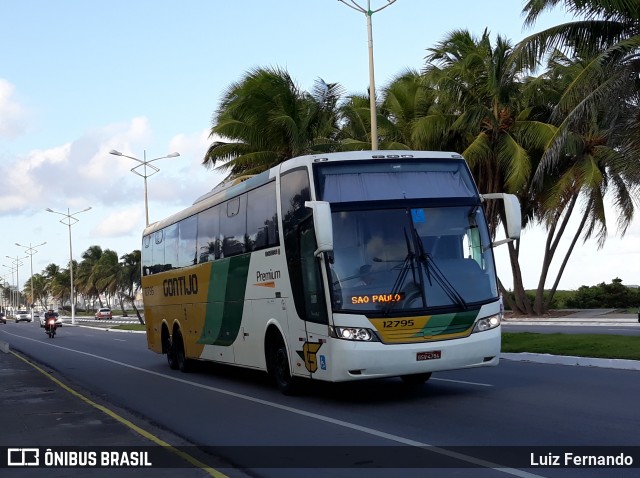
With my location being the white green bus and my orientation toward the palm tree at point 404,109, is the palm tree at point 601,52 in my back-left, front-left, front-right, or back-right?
front-right

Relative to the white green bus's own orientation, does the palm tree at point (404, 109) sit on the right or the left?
on its left

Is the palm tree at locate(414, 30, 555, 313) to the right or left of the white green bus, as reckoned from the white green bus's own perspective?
on its left

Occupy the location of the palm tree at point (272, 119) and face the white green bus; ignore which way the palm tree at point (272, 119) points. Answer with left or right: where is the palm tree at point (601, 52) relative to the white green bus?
left

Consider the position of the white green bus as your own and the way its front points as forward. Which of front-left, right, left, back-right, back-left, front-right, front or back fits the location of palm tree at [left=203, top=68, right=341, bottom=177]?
back-left

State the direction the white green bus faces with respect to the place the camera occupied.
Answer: facing the viewer and to the right of the viewer

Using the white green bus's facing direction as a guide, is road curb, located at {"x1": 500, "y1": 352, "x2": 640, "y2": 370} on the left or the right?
on its left

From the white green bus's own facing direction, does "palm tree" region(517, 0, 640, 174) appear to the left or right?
on its left

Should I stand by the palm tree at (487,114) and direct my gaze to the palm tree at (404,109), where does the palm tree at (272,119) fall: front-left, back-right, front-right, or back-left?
front-left

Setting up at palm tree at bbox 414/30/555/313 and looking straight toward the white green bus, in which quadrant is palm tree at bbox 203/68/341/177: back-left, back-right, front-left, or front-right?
front-right

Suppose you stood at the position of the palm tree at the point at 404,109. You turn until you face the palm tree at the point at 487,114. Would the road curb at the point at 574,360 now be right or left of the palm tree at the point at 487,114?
right
